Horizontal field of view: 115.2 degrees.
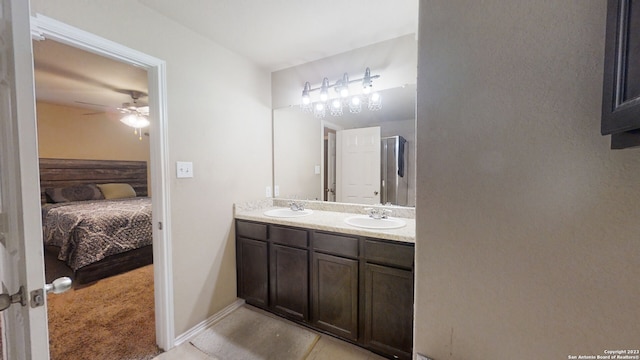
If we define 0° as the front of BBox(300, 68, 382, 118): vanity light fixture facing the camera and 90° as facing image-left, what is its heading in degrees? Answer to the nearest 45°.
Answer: approximately 45°

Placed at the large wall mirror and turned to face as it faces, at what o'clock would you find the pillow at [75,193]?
The pillow is roughly at 2 o'clock from the large wall mirror.

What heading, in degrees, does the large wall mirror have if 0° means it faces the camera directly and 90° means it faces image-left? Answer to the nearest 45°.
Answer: approximately 45°

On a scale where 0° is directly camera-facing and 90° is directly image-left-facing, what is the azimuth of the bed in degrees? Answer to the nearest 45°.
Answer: approximately 315°

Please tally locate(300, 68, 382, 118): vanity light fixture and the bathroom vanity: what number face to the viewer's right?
0

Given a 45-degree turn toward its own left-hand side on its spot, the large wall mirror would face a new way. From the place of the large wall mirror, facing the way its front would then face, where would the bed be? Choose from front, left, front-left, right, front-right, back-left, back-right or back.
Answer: right

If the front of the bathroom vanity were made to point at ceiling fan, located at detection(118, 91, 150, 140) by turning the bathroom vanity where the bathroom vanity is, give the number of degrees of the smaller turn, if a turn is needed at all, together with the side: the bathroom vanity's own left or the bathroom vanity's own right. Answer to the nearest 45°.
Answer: approximately 90° to the bathroom vanity's own right
